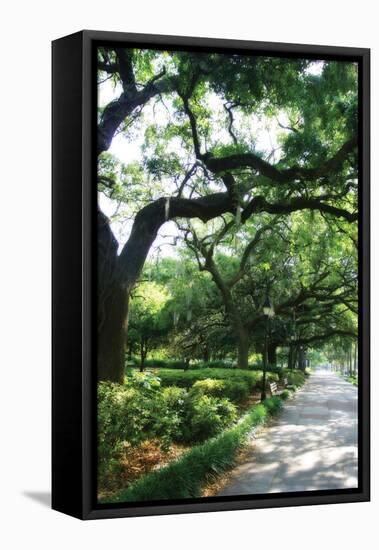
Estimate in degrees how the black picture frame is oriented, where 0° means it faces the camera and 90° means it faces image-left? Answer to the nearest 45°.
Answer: approximately 315°
